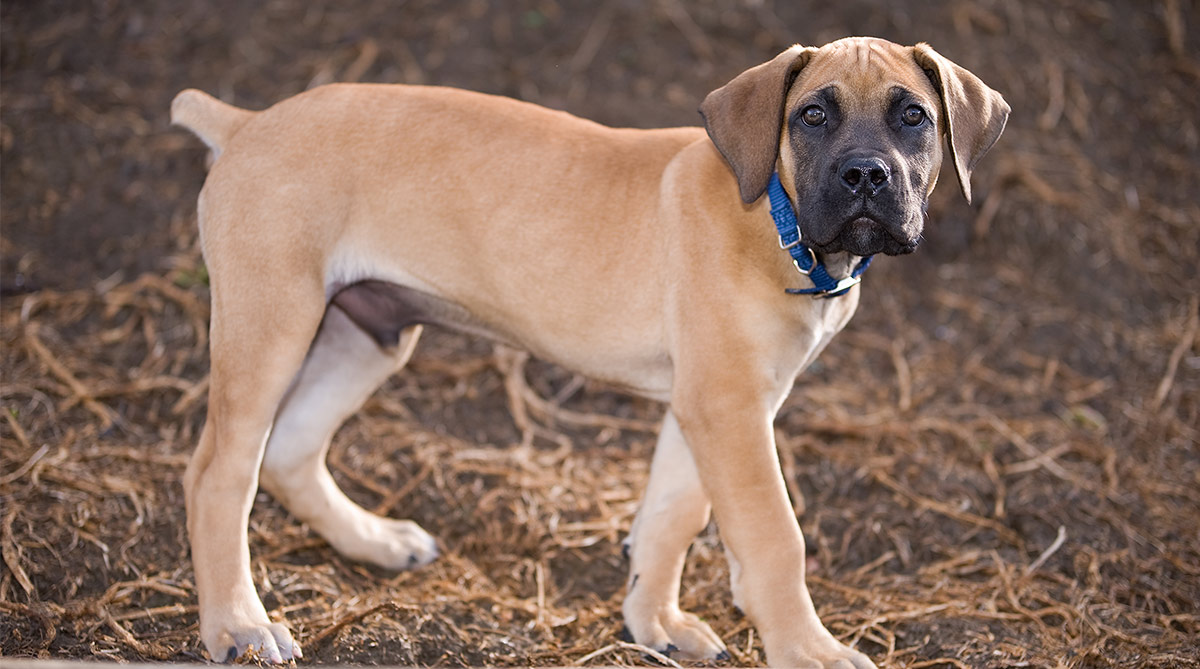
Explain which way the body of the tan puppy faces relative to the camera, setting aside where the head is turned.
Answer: to the viewer's right
